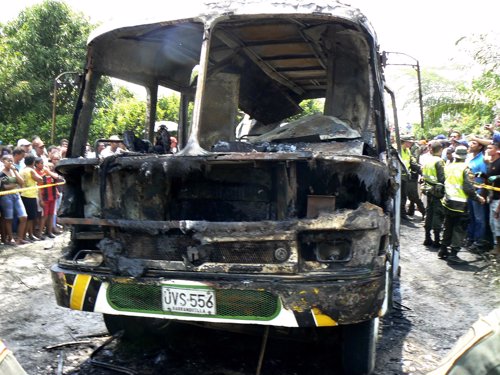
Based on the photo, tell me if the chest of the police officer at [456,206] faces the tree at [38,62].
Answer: no

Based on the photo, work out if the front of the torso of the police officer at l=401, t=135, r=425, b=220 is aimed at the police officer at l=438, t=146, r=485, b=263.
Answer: no

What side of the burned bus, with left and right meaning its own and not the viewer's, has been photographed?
front

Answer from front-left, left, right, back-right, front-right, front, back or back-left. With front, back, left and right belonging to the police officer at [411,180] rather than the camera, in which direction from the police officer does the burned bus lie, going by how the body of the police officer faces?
right

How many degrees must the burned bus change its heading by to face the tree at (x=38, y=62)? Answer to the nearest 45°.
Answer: approximately 135° to its right

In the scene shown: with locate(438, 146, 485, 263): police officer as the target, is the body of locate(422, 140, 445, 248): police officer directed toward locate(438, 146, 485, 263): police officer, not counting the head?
no
